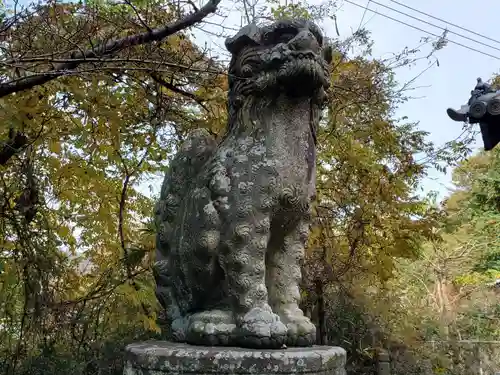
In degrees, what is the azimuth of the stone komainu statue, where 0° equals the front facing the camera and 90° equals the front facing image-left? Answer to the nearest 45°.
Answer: approximately 315°
